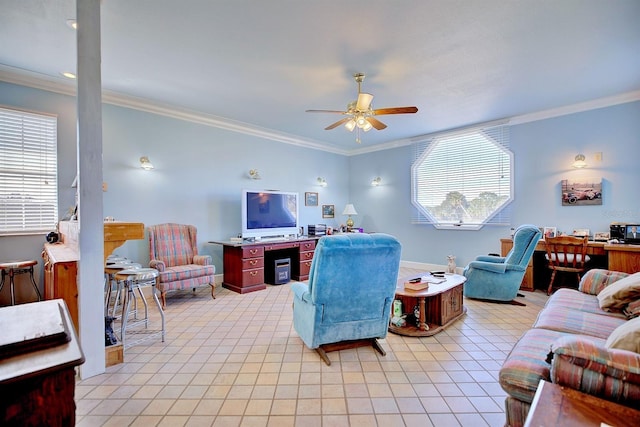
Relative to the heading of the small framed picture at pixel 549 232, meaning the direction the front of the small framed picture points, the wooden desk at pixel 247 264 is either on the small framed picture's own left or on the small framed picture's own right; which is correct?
on the small framed picture's own right

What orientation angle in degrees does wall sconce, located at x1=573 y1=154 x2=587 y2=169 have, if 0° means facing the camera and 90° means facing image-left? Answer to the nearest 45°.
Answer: approximately 0°

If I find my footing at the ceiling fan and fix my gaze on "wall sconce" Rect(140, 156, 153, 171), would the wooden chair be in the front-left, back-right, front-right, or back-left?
back-right

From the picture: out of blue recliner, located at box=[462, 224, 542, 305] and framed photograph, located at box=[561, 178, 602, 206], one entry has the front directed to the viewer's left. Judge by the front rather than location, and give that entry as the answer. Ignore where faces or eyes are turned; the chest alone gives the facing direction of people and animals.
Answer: the blue recliner

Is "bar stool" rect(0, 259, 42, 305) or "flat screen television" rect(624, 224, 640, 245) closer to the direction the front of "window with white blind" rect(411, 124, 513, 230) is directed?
the bar stool

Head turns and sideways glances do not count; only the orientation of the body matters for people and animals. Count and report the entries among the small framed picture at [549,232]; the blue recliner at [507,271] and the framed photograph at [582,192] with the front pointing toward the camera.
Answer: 2

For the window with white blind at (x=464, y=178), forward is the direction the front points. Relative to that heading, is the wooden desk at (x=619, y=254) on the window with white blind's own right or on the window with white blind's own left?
on the window with white blind's own left

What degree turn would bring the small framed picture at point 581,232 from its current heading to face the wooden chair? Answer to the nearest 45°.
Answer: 0° — it already faces it
